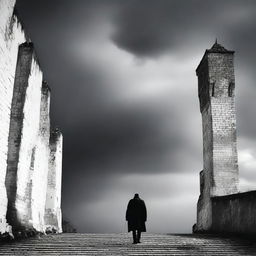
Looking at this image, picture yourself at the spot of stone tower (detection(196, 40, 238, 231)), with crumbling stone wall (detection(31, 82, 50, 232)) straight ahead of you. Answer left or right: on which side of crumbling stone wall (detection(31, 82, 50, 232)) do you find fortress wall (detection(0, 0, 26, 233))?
left

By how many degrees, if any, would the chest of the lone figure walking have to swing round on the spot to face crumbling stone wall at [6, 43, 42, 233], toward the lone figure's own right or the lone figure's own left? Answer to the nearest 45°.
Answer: approximately 45° to the lone figure's own left

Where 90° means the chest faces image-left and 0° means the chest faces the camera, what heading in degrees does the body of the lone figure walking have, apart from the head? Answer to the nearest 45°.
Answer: approximately 180°

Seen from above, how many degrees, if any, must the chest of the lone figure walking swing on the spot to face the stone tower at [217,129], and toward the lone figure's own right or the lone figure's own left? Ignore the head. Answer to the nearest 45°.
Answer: approximately 45° to the lone figure's own right

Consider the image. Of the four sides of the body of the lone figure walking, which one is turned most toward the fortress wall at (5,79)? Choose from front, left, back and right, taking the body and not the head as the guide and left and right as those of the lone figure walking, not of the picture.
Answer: left

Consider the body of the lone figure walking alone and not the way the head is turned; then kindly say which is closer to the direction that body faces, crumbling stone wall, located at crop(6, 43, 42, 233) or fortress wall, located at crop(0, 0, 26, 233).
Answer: the crumbling stone wall

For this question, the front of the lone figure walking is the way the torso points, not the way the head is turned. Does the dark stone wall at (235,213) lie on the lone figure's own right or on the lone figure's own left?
on the lone figure's own right

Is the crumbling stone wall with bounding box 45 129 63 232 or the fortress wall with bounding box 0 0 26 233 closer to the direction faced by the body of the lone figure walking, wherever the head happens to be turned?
the crumbling stone wall
